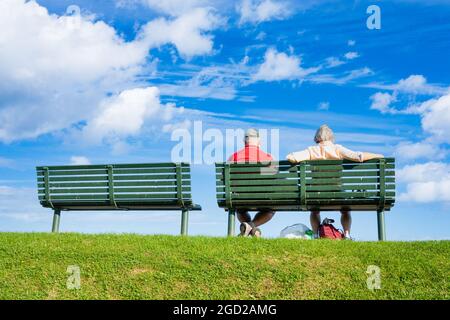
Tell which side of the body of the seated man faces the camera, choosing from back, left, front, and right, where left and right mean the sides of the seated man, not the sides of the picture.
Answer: back

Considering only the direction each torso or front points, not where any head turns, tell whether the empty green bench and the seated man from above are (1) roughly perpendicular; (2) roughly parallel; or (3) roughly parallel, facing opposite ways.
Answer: roughly parallel

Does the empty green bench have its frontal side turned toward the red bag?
no

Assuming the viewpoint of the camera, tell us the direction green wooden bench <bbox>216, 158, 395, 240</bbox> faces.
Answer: facing away from the viewer

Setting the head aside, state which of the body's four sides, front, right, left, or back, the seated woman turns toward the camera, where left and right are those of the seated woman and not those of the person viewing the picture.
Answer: back

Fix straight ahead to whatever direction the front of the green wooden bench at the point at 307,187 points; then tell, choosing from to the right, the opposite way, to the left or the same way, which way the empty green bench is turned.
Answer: the same way

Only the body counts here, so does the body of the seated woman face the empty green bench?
no

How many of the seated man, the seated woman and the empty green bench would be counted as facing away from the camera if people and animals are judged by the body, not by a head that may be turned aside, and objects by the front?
3

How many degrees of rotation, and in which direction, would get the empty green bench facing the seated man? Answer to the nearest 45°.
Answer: approximately 135° to its right

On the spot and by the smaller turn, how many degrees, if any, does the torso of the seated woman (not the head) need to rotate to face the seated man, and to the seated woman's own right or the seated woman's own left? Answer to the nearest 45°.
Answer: approximately 90° to the seated woman's own left

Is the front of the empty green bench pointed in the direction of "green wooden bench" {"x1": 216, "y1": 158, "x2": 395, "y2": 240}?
no

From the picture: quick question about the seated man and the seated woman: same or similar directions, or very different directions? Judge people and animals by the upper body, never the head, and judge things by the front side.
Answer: same or similar directions

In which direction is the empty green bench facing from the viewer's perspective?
away from the camera
